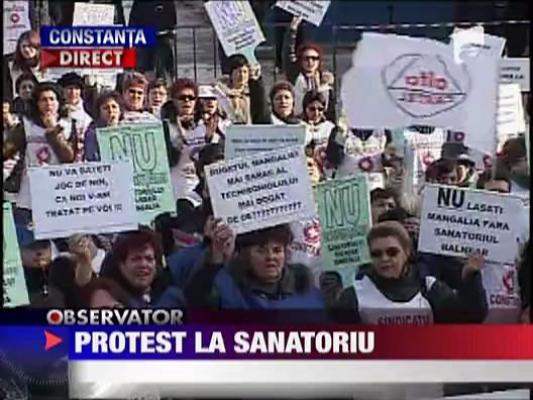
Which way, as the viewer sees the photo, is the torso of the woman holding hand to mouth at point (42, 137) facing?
toward the camera

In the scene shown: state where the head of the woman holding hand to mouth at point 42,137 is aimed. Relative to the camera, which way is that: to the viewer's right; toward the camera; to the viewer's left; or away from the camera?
toward the camera

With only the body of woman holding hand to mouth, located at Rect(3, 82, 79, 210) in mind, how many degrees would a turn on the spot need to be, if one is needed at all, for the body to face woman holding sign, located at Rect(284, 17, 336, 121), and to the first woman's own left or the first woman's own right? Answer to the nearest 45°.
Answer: approximately 90° to the first woman's own left

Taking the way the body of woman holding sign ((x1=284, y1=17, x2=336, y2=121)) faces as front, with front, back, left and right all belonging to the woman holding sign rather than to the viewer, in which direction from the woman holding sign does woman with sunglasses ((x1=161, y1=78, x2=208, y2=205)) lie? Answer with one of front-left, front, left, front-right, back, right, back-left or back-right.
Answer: right

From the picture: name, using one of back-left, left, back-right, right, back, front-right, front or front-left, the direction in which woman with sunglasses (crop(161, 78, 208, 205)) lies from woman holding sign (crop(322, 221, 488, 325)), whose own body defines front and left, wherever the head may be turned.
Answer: right

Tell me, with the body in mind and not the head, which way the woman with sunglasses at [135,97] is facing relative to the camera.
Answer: toward the camera

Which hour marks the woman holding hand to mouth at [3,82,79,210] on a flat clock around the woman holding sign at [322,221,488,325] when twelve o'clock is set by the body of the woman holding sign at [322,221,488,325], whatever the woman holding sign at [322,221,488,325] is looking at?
the woman holding hand to mouth at [3,82,79,210] is roughly at 3 o'clock from the woman holding sign at [322,221,488,325].

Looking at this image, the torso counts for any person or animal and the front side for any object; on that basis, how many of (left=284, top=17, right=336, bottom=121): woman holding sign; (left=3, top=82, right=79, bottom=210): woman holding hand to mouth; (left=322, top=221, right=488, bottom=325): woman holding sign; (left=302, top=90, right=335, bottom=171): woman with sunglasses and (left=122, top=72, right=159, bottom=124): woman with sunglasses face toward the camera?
5

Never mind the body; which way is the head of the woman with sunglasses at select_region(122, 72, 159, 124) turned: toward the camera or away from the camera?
toward the camera

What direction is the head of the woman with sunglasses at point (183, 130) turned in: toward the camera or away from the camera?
toward the camera

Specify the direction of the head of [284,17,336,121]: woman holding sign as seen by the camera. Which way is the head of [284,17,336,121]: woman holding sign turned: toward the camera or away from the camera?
toward the camera

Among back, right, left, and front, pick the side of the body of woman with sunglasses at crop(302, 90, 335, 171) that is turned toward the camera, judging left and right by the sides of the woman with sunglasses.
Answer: front

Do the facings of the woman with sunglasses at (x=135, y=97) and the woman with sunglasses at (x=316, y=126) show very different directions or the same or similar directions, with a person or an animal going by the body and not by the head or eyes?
same or similar directions
